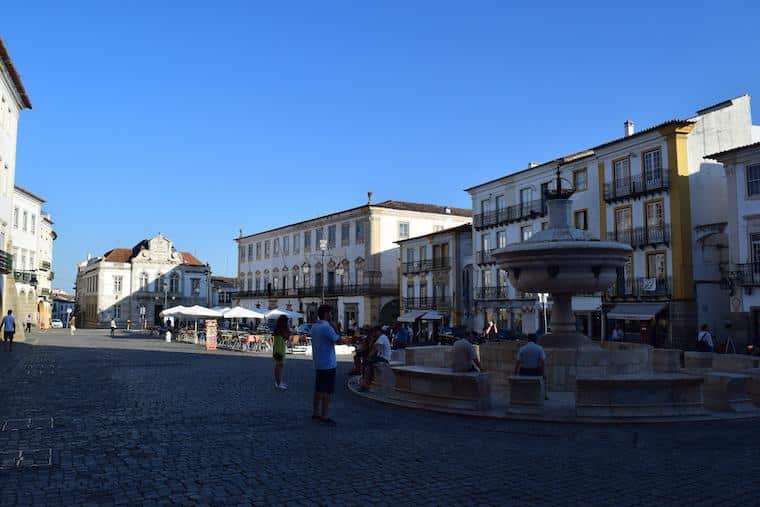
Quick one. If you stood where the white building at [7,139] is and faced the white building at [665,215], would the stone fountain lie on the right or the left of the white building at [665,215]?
right

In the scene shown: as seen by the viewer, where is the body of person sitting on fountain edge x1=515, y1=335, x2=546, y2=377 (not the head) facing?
away from the camera

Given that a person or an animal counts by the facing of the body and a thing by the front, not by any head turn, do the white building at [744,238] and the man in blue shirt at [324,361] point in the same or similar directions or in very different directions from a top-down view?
very different directions

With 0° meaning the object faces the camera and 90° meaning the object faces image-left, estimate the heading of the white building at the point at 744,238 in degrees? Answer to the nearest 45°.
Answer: approximately 45°
